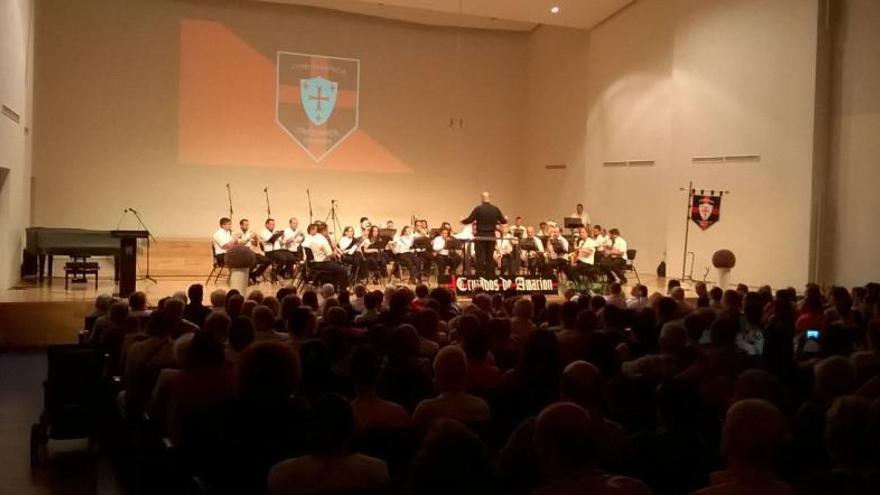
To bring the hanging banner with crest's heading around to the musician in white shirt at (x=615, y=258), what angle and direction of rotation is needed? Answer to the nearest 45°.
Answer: approximately 45° to its right

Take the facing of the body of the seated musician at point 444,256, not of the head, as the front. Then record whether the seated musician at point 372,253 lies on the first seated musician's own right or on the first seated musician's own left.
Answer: on the first seated musician's own right

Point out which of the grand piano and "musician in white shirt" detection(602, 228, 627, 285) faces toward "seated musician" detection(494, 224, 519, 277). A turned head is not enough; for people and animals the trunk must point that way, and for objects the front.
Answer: the musician in white shirt

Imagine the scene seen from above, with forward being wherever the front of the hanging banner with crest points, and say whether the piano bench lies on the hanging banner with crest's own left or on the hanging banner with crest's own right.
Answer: on the hanging banner with crest's own right

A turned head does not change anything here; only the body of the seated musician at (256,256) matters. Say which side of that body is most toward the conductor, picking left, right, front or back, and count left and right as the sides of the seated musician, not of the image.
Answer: front

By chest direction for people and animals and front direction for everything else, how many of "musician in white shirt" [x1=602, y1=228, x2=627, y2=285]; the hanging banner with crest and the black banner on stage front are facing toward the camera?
2

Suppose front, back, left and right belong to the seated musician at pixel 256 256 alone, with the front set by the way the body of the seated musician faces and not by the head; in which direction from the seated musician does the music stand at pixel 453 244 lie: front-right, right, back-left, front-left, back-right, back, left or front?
front-left

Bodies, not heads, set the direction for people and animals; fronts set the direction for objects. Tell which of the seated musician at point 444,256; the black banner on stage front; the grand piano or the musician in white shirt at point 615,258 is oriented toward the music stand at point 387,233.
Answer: the musician in white shirt

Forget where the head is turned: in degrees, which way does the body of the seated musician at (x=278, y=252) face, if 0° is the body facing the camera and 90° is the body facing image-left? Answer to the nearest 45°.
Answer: approximately 315°

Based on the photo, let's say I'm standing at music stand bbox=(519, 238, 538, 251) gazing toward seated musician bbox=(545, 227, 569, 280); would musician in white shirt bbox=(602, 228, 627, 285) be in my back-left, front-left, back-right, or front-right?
front-right

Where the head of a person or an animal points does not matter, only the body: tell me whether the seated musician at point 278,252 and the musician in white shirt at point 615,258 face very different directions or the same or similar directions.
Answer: very different directions

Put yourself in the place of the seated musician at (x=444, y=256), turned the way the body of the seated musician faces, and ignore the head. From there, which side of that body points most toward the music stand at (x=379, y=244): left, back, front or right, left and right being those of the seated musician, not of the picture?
right

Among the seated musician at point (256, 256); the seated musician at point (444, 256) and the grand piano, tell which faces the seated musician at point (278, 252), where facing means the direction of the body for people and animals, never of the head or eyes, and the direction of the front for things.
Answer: the seated musician at point (256, 256)

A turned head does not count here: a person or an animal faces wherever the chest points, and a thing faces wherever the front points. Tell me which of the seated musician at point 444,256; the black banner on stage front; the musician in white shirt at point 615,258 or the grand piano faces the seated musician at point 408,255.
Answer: the musician in white shirt

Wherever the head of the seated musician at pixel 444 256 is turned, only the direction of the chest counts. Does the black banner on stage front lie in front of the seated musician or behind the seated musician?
in front

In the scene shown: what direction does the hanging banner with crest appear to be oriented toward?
toward the camera
